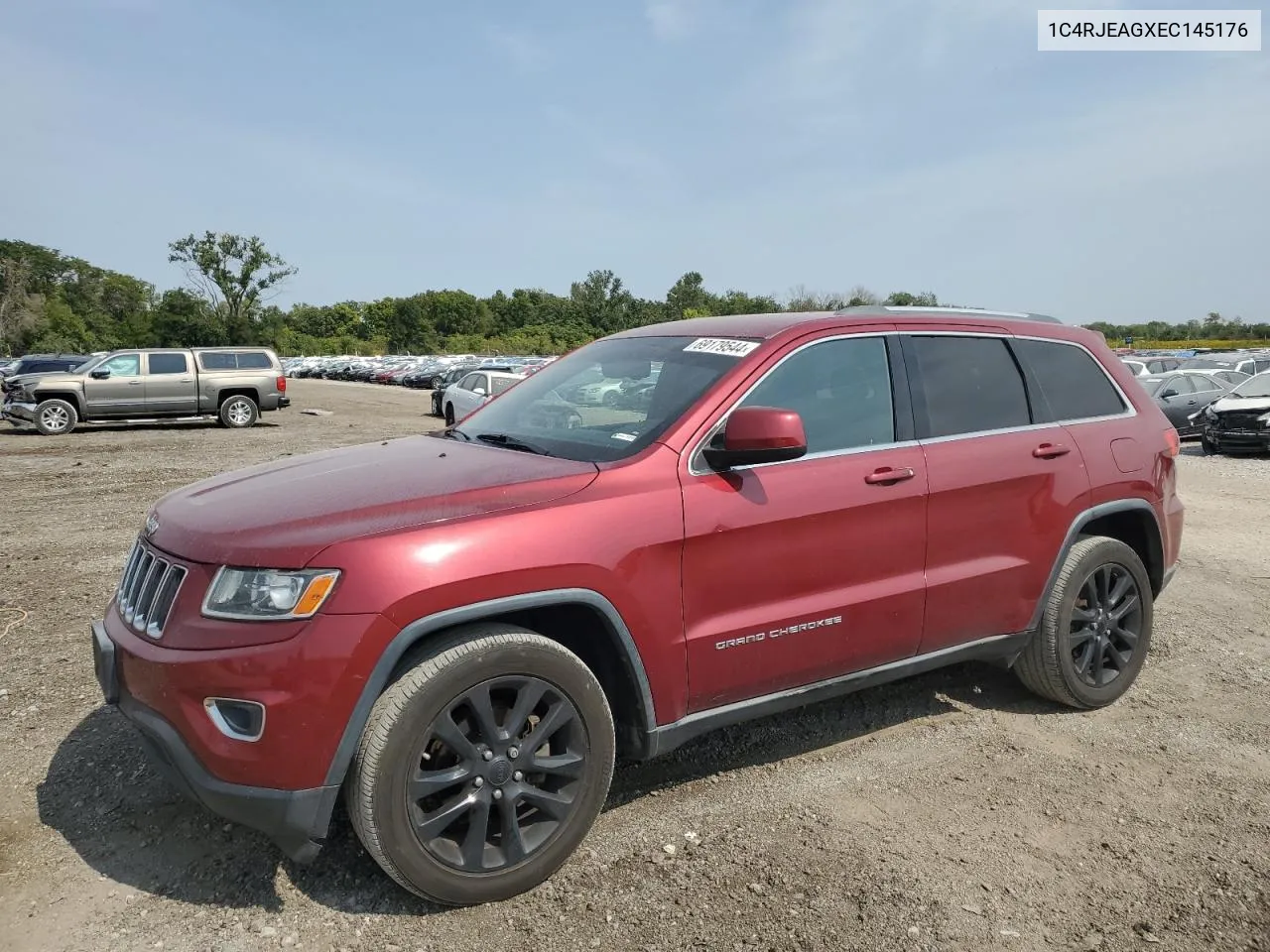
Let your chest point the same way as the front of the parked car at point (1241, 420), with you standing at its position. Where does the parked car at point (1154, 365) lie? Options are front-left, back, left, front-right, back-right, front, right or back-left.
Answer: back-right

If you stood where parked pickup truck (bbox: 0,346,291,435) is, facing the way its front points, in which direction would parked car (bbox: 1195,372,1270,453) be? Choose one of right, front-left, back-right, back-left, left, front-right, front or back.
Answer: back-left

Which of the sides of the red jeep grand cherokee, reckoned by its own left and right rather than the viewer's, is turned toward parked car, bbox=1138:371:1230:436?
back

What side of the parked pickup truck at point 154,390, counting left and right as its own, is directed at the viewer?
left

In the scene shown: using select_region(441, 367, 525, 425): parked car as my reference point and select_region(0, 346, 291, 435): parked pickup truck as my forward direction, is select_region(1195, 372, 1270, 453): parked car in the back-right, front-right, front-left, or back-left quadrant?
back-left
